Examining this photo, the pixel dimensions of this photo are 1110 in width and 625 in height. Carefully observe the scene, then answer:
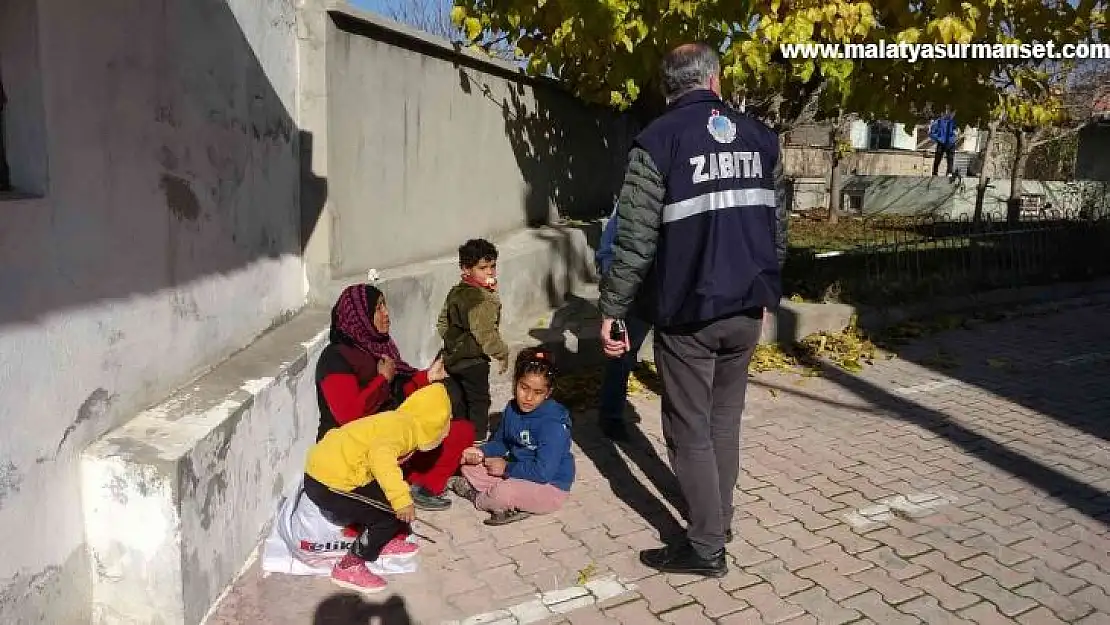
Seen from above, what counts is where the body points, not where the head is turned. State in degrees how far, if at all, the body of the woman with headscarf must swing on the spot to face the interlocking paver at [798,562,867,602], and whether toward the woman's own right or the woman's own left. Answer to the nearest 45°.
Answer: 0° — they already face it

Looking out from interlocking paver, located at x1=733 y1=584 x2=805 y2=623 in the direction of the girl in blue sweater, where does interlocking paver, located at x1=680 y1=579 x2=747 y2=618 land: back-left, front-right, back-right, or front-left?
front-left

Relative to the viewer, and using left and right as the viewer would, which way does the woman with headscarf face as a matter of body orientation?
facing to the right of the viewer

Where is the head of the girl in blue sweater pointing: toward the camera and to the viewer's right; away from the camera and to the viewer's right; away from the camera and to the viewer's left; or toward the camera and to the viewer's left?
toward the camera and to the viewer's left

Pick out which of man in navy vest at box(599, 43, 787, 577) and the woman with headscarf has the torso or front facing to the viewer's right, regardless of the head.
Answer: the woman with headscarf

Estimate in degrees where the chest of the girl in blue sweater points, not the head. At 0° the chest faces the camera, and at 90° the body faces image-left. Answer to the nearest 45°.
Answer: approximately 45°

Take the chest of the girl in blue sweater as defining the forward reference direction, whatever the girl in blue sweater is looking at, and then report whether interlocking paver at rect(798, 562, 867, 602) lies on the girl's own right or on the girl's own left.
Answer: on the girl's own left

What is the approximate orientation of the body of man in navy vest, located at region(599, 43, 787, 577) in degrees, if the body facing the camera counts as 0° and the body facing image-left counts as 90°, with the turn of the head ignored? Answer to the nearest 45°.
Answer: approximately 135°
